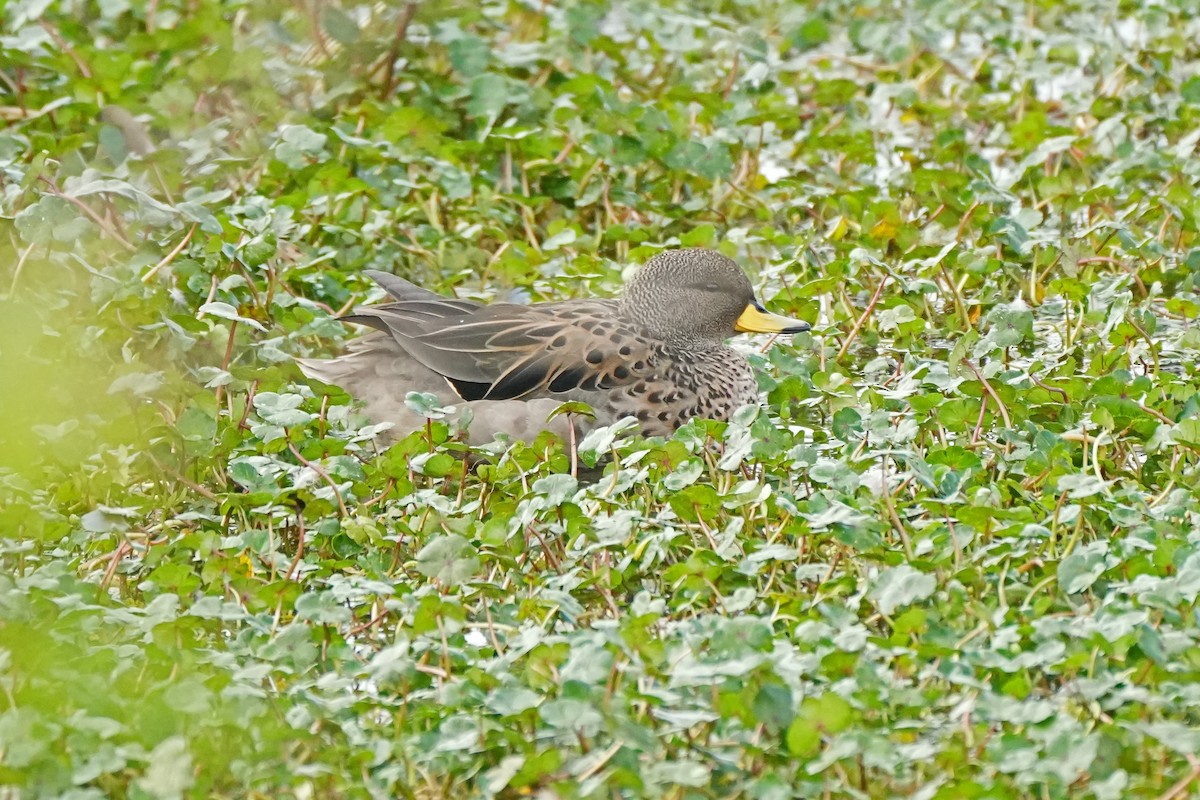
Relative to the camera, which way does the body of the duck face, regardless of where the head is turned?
to the viewer's right
